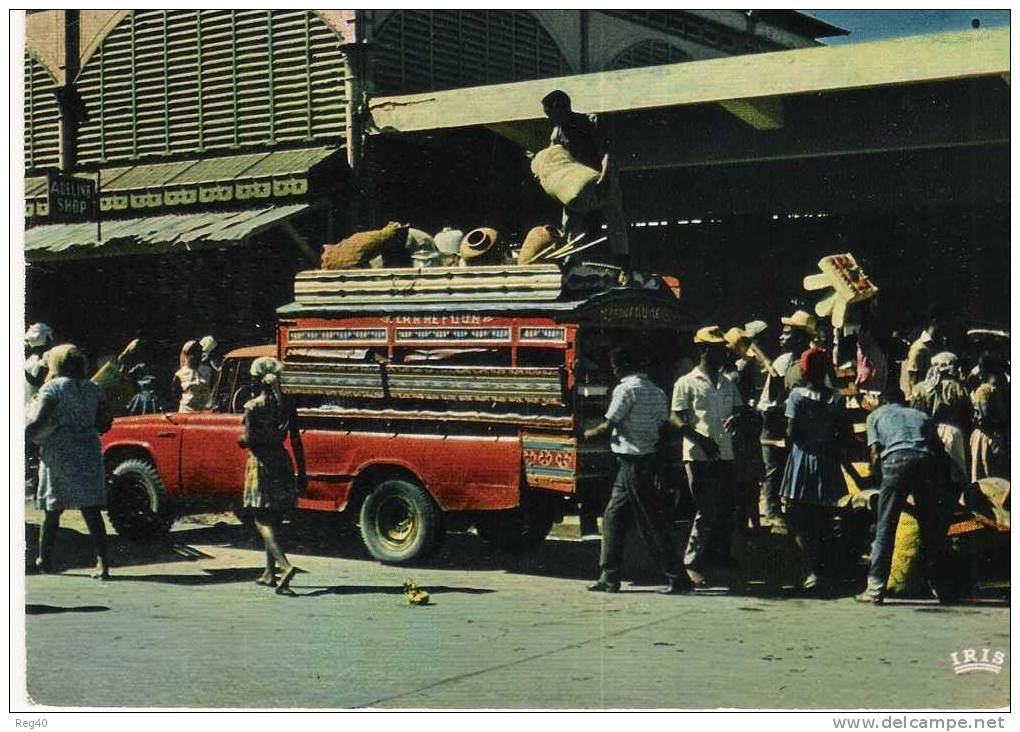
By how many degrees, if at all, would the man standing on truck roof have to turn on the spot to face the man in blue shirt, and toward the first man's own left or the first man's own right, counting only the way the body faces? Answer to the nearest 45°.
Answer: approximately 135° to the first man's own left

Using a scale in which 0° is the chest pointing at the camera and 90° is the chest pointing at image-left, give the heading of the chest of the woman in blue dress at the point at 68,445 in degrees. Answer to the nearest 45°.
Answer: approximately 180°

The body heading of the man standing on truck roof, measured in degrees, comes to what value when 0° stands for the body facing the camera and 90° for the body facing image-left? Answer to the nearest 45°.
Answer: approximately 90°

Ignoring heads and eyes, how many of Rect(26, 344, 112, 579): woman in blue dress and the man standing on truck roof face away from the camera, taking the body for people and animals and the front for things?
1

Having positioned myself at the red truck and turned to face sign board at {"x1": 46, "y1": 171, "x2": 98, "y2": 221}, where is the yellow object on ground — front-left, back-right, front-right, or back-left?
back-left

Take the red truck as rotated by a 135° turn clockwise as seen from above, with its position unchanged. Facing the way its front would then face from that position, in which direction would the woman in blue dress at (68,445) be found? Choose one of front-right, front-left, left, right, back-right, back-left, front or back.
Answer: back

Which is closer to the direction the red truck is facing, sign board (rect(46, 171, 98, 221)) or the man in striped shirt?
the sign board

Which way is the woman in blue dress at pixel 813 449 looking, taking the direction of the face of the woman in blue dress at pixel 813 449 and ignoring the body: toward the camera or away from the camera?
away from the camera

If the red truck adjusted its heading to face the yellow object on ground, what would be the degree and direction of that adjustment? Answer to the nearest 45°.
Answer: approximately 135° to its left

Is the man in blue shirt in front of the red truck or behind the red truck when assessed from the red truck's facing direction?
behind
